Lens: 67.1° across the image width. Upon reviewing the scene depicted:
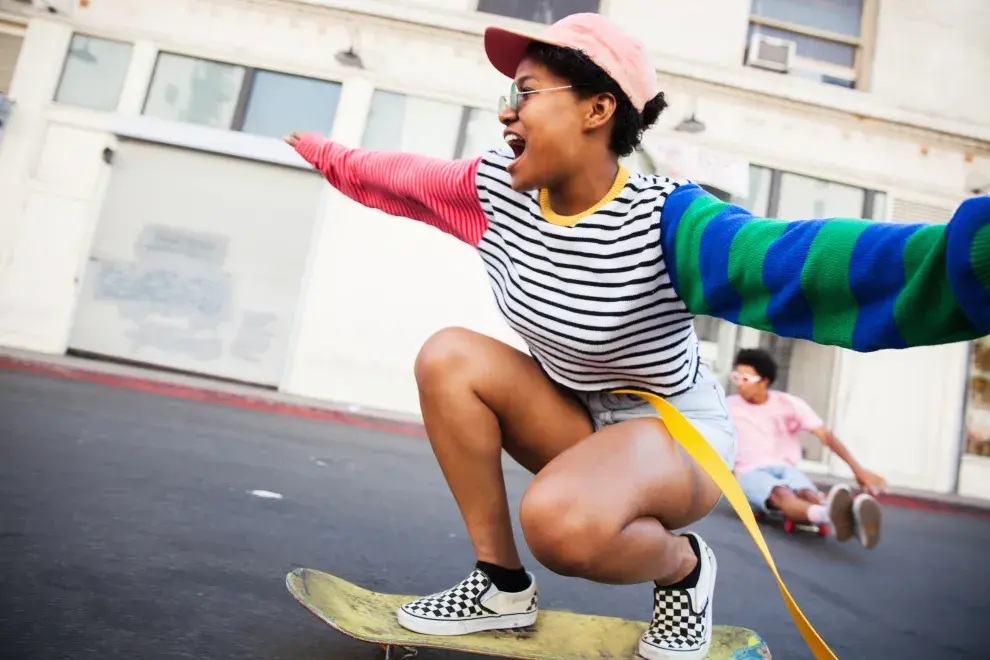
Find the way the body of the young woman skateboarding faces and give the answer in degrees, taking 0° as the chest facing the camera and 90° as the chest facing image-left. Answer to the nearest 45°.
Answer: approximately 45°

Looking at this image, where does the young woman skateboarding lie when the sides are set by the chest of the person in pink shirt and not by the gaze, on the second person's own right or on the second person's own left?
on the second person's own right

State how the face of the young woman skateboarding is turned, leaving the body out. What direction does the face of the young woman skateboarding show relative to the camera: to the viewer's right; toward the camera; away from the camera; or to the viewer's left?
to the viewer's left

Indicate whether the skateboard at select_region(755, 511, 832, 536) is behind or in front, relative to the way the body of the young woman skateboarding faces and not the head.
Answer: behind

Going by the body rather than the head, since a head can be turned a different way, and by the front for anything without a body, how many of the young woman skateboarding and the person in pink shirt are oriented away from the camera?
0

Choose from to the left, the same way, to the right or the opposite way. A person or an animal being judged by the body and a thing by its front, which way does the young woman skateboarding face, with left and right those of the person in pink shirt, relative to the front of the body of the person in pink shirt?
to the right

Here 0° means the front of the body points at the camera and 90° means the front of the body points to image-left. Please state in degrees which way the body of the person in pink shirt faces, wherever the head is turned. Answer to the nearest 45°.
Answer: approximately 315°

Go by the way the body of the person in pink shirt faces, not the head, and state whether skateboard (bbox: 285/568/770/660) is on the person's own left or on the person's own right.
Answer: on the person's own right
